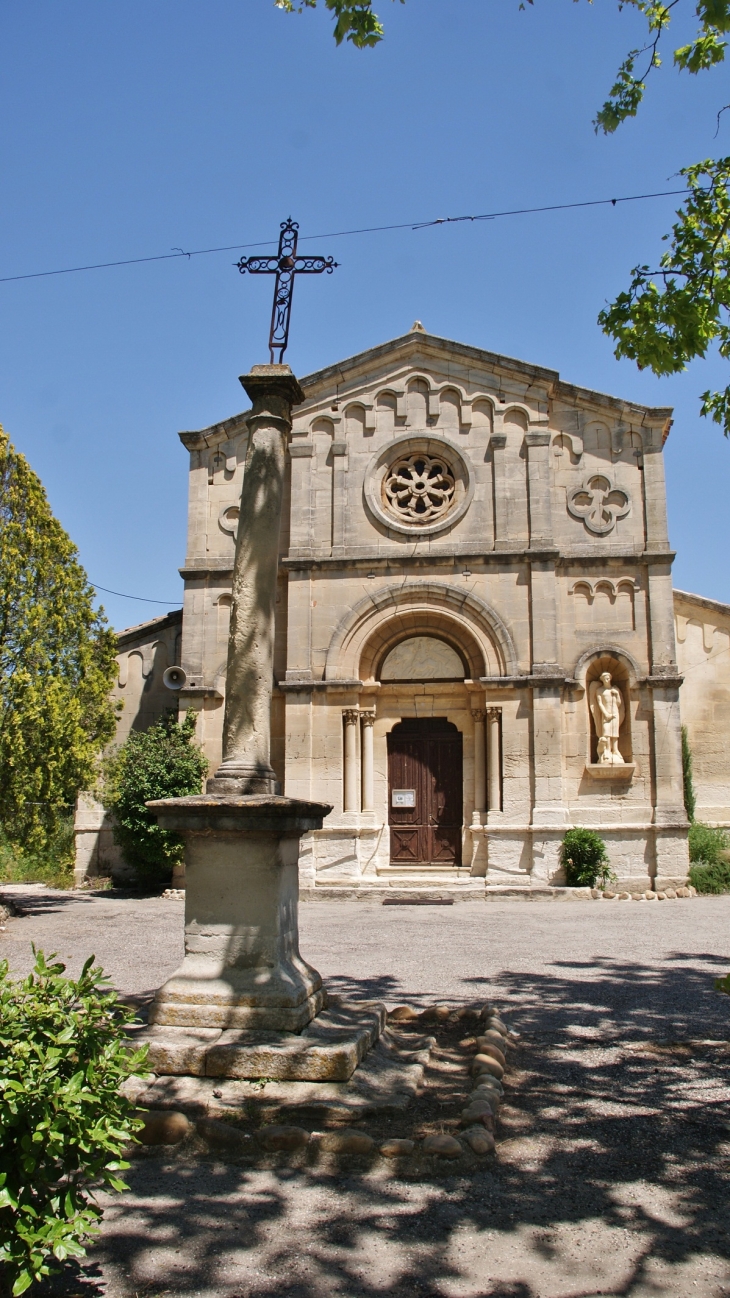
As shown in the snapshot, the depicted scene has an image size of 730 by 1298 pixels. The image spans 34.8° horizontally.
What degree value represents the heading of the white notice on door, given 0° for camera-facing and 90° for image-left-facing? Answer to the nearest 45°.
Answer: approximately 0°

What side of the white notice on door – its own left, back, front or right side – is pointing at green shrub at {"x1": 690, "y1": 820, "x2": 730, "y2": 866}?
left

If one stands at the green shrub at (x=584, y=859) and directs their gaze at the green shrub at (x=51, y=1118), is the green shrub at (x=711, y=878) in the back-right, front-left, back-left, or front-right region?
back-left

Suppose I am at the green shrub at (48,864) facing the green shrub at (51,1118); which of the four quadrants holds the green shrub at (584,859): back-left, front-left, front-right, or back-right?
front-left

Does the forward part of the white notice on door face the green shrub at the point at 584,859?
no

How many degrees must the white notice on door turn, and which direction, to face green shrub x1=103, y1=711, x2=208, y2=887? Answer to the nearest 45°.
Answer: approximately 90° to its right

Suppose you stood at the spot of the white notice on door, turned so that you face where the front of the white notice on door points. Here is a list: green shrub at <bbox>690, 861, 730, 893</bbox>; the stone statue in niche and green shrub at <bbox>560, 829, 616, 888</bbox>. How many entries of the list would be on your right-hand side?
0

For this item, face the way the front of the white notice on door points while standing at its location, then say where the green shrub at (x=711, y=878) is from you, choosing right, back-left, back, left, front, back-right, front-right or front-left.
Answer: left

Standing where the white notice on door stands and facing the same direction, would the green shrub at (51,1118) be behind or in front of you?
in front

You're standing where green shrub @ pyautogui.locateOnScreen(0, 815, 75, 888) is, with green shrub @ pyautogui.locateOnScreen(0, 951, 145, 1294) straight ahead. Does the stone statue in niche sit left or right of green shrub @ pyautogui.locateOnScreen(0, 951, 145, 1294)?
left

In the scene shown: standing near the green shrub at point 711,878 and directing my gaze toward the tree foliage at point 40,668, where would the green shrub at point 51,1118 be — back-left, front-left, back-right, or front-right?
front-left

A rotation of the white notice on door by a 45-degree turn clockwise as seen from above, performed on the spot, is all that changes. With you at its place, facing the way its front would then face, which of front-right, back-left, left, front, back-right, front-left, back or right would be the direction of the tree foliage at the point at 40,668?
front
